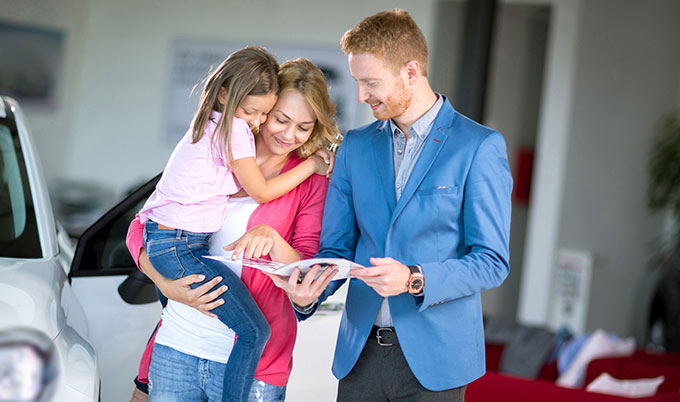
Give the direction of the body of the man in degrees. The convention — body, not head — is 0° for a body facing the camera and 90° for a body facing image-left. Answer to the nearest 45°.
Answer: approximately 45°

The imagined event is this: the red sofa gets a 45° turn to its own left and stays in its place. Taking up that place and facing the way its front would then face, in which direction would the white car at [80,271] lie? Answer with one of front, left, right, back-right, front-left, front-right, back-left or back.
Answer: right

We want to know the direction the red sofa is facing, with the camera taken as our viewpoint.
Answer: facing the viewer

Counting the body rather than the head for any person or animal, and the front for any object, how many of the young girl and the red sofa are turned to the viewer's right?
1

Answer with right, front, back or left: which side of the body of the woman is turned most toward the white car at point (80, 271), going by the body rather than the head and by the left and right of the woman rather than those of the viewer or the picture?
right

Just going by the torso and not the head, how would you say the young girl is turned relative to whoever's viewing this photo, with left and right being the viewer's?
facing to the right of the viewer

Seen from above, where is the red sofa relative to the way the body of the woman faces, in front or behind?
behind

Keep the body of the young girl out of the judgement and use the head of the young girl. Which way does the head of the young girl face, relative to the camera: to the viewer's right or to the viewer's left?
to the viewer's right

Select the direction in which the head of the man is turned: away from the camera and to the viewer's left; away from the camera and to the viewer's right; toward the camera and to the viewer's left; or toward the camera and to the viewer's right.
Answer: toward the camera and to the viewer's left
